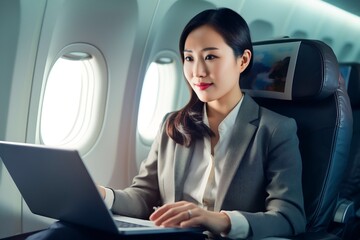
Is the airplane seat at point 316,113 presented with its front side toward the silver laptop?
yes

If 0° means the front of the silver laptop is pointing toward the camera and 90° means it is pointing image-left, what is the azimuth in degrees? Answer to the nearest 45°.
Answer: approximately 225°

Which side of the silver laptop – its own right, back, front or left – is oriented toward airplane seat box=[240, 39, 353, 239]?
front

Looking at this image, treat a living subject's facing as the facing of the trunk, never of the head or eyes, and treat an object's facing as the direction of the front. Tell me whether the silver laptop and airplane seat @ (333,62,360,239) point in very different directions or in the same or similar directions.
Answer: very different directions

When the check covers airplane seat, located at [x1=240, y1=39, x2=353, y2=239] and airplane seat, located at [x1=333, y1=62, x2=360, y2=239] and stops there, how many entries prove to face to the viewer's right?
0

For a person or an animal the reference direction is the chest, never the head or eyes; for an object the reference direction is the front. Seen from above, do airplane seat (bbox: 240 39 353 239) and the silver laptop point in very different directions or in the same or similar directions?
very different directions

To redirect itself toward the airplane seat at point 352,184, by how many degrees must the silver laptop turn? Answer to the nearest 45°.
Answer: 0° — it already faces it
